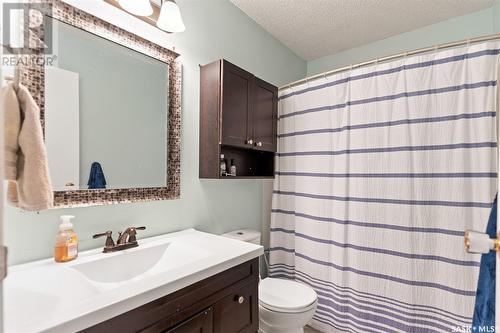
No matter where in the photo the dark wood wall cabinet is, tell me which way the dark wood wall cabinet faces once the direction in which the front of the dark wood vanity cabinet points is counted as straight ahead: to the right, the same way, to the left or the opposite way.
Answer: the same way

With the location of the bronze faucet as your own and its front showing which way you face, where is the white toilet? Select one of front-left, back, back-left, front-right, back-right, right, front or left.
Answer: front-left

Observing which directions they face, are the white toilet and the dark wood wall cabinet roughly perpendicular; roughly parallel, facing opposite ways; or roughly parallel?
roughly parallel

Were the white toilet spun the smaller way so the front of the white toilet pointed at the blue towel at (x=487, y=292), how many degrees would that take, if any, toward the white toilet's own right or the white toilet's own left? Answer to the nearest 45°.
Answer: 0° — it already faces it

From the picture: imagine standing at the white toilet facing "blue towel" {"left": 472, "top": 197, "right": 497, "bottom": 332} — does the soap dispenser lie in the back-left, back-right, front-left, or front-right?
back-right

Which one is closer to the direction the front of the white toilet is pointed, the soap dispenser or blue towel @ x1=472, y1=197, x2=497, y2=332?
the blue towel

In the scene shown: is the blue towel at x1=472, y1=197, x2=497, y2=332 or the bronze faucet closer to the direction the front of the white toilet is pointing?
the blue towel

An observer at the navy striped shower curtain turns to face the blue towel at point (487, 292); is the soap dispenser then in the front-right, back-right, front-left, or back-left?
front-right

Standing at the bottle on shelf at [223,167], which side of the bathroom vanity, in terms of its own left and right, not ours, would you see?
left

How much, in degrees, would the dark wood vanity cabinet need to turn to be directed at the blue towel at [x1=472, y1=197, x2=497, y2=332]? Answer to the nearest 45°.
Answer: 0° — it already faces it

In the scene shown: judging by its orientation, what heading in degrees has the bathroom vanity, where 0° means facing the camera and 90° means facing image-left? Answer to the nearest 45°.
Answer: approximately 315°

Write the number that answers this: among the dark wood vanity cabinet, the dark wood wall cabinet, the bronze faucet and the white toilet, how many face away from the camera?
0

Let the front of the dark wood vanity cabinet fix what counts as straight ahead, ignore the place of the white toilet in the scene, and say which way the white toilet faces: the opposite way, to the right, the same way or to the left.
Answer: the same way

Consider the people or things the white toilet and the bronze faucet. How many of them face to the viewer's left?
0

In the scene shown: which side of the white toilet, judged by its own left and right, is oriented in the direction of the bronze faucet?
right
